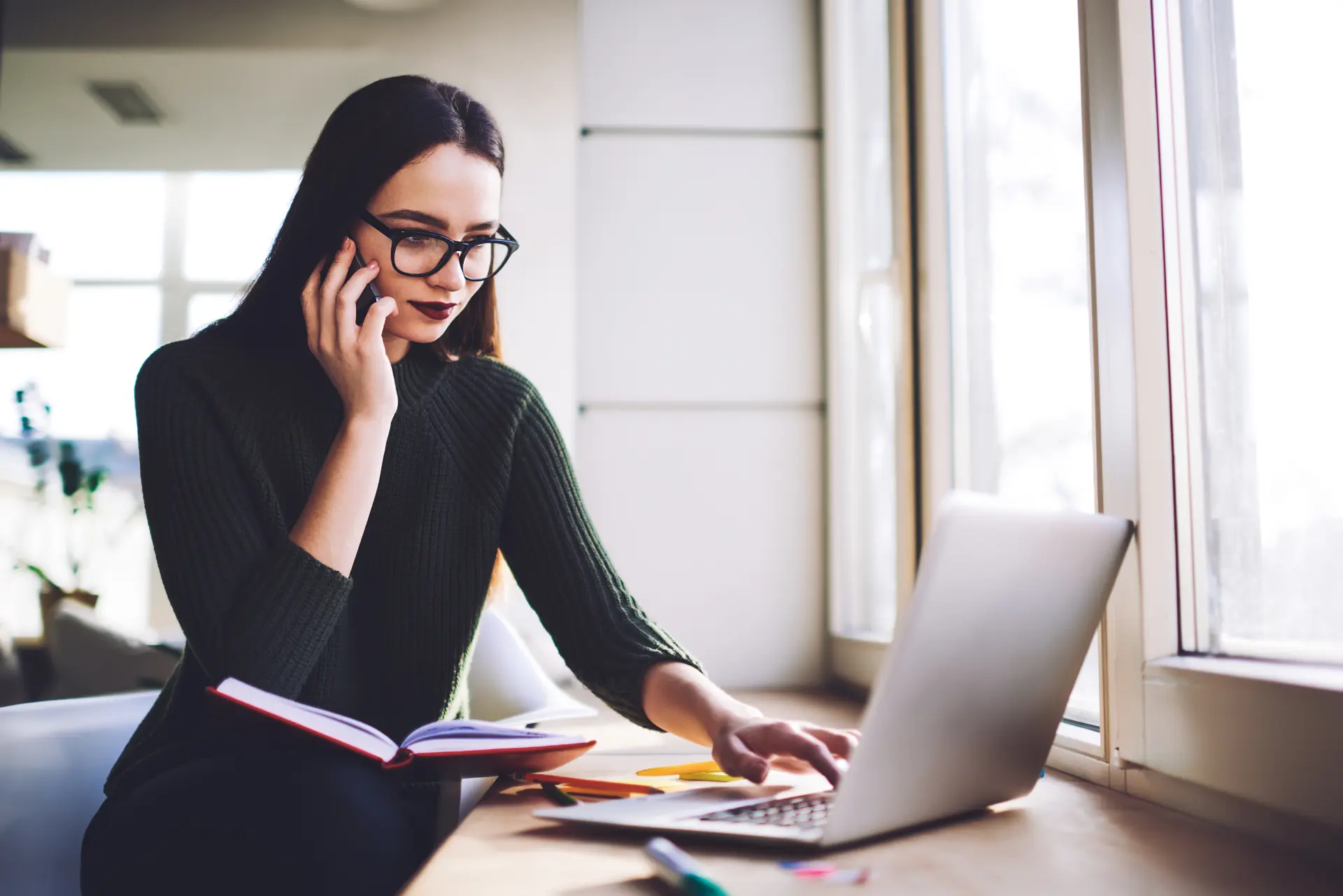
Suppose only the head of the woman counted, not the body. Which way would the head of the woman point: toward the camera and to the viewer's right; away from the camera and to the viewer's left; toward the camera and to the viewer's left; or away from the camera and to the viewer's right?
toward the camera and to the viewer's right

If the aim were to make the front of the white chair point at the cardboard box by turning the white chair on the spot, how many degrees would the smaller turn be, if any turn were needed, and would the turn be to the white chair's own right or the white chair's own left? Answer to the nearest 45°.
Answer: approximately 135° to the white chair's own left

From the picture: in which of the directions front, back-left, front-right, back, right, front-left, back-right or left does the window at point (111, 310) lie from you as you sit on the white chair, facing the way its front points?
back-left

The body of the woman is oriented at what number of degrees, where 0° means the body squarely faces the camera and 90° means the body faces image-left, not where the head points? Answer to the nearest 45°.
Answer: approximately 315°

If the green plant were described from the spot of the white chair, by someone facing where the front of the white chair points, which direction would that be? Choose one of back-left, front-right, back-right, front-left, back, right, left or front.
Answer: back-left

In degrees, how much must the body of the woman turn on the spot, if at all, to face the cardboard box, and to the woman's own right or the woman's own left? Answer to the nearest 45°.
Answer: approximately 180°

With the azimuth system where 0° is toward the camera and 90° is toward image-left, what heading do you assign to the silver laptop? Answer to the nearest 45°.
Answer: approximately 135°

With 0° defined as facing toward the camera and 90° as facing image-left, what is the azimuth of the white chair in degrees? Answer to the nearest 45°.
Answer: approximately 315°

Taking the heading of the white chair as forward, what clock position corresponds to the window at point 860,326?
The window is roughly at 10 o'clock from the white chair.

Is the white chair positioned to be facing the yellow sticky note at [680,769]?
yes

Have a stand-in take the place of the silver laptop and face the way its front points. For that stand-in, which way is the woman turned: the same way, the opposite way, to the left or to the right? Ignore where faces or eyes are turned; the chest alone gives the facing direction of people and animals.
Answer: the opposite way

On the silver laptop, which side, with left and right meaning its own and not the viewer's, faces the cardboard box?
front
